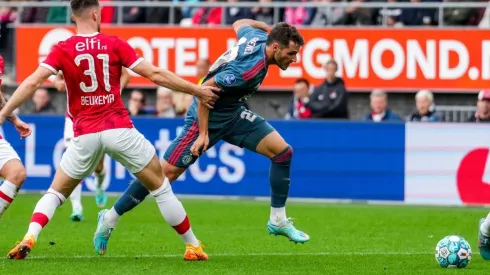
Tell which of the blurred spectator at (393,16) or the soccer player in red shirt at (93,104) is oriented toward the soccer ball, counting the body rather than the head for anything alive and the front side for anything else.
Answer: the blurred spectator

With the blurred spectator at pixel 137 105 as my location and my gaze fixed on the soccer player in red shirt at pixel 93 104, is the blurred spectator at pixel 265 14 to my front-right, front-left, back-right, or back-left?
back-left

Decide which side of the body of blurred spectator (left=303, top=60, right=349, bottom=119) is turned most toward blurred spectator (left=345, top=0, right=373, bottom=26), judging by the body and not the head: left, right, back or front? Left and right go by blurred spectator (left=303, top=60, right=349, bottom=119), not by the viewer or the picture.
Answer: back

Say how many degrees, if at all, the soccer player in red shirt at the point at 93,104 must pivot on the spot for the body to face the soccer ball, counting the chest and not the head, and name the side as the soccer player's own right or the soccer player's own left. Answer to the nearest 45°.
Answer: approximately 90° to the soccer player's own right

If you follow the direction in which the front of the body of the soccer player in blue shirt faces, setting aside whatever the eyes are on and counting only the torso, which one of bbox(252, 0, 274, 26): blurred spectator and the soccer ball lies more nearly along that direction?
the soccer ball

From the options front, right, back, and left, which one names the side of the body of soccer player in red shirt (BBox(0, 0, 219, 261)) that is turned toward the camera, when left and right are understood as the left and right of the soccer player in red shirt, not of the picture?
back

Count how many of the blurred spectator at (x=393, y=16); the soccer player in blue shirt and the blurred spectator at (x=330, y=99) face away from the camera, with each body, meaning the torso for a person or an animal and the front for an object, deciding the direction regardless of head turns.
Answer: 0

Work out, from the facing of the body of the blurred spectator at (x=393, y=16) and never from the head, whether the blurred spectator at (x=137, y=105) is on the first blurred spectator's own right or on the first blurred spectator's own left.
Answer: on the first blurred spectator's own right

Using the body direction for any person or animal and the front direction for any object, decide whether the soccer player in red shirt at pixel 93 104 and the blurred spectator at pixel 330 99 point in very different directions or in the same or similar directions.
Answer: very different directions

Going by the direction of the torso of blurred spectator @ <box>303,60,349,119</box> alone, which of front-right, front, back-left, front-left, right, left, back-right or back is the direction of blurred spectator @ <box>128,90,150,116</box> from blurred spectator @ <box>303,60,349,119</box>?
right

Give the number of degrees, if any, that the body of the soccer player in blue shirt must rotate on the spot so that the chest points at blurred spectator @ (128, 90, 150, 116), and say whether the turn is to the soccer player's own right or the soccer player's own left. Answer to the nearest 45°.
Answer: approximately 90° to the soccer player's own left

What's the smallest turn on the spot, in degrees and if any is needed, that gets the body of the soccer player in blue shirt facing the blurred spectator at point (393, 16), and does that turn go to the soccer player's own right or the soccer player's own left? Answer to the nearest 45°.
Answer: approximately 90° to the soccer player's own left

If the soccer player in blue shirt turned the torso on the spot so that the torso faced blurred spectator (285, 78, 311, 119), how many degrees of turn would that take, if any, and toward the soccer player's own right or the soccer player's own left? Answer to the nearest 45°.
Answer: approximately 90° to the soccer player's own left

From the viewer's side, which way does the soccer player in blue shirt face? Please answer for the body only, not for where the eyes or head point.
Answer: to the viewer's right

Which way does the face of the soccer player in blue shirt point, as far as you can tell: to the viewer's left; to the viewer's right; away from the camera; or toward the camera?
to the viewer's right

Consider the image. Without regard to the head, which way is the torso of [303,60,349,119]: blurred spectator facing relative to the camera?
toward the camera

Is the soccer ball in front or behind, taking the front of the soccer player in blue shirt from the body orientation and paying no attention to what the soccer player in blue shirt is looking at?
in front

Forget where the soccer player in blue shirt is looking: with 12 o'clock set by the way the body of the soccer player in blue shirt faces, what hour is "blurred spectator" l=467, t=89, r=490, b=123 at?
The blurred spectator is roughly at 10 o'clock from the soccer player in blue shirt.
